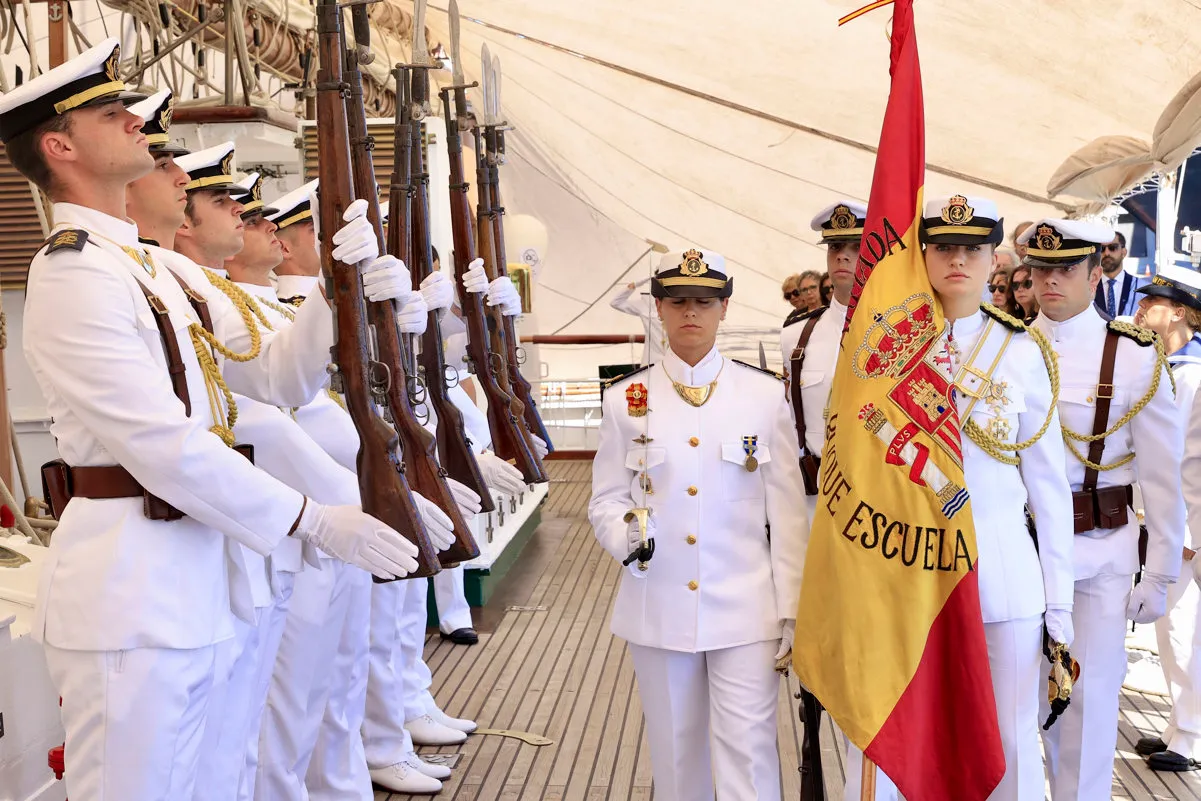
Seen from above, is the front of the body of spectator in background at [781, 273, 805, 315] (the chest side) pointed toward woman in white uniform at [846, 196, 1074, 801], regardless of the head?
yes

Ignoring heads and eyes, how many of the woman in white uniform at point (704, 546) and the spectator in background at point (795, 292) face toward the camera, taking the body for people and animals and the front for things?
2

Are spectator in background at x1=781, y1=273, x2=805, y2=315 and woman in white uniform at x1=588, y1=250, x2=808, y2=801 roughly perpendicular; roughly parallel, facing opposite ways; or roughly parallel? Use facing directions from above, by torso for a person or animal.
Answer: roughly parallel

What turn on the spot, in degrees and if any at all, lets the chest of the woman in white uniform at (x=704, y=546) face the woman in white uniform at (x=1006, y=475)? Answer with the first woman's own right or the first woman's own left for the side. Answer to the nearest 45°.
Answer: approximately 90° to the first woman's own left

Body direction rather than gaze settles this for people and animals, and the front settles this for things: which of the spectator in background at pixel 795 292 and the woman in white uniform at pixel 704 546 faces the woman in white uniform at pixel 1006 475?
the spectator in background

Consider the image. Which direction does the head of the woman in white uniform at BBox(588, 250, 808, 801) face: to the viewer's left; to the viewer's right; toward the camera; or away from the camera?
toward the camera

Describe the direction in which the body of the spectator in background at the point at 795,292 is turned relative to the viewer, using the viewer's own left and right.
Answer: facing the viewer

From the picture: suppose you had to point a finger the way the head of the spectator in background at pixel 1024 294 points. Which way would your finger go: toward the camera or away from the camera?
toward the camera

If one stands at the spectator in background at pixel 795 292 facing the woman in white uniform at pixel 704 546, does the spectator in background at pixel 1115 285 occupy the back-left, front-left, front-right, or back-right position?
front-left

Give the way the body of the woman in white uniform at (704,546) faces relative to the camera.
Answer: toward the camera

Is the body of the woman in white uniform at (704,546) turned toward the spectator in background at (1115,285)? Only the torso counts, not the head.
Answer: no

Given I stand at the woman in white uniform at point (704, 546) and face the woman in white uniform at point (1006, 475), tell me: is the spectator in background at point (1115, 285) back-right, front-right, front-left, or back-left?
front-left

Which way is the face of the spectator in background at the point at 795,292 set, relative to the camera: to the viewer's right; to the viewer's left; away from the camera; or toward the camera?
toward the camera

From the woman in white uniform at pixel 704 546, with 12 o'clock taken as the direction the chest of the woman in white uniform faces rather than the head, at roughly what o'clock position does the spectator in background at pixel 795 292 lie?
The spectator in background is roughly at 6 o'clock from the woman in white uniform.

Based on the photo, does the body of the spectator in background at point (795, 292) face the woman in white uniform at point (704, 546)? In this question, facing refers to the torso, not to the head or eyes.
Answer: yes
